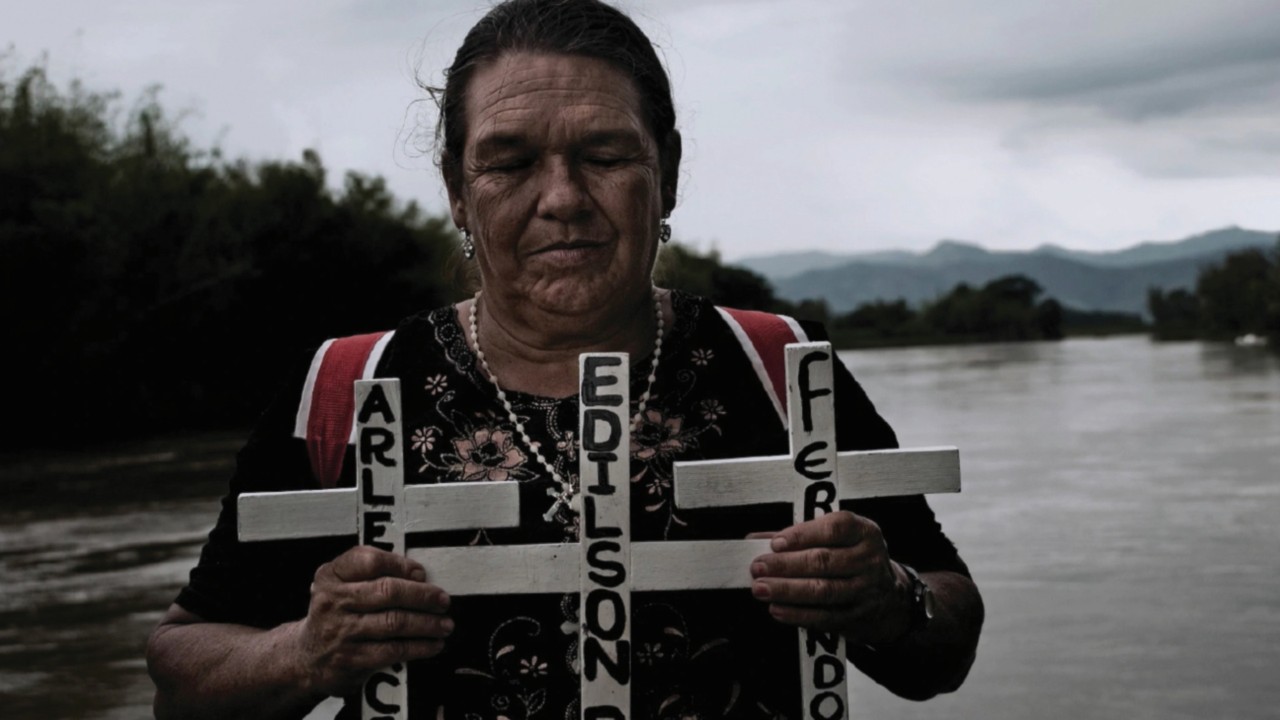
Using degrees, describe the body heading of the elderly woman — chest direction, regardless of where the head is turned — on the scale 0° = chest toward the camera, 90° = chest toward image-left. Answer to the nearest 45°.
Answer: approximately 0°
